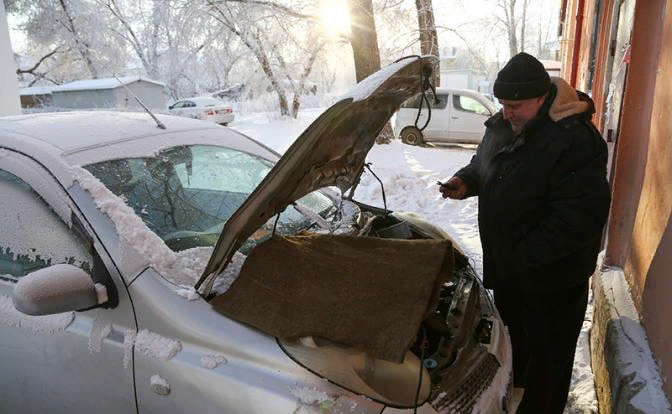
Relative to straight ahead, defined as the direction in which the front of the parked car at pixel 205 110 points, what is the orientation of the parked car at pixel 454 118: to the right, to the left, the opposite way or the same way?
the opposite way

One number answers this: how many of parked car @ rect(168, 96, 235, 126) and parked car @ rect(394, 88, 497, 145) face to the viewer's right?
1

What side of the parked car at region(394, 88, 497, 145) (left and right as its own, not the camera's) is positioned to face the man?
right

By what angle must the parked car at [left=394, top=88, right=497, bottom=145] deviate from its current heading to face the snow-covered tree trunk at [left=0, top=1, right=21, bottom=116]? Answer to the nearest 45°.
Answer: approximately 135° to its right

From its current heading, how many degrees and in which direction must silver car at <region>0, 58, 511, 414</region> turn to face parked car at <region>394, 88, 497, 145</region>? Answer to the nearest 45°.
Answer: approximately 90° to its left

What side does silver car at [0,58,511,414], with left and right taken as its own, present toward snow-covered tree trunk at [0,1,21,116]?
back

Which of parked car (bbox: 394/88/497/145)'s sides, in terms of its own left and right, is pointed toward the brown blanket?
right

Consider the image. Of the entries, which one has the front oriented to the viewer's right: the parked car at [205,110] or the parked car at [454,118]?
the parked car at [454,118]

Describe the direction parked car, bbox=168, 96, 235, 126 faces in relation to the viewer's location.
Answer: facing away from the viewer and to the left of the viewer

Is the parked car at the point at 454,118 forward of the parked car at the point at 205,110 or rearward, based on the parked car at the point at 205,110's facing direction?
rearward

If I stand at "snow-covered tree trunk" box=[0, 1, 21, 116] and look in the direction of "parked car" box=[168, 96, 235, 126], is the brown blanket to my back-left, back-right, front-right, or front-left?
back-right
